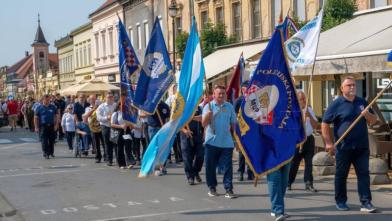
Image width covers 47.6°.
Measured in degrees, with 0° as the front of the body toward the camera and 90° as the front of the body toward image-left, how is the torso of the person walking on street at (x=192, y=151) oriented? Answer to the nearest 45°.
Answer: approximately 0°

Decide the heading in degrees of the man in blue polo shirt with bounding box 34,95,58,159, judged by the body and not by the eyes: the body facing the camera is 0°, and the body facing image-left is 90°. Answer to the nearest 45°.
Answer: approximately 0°

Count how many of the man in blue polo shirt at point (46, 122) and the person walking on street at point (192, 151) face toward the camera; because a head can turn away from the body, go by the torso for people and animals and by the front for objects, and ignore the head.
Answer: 2

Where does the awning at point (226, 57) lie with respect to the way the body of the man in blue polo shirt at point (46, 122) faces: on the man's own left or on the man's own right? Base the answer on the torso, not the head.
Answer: on the man's own left

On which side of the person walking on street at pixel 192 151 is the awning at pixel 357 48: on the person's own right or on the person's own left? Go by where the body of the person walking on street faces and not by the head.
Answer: on the person's own left

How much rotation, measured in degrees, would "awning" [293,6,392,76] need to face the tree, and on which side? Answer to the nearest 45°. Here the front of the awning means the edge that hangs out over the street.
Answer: approximately 90° to its right

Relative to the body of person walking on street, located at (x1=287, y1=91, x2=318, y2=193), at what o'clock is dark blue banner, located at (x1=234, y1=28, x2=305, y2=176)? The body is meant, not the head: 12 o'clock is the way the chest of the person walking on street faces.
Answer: The dark blue banner is roughly at 2 o'clock from the person walking on street.

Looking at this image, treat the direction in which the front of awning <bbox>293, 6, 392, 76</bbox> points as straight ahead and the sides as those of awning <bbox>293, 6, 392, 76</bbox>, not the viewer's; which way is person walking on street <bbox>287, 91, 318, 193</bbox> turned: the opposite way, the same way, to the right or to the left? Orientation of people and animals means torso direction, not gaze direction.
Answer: to the left

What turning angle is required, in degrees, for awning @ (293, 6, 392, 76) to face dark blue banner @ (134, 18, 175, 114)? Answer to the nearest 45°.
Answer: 0° — it already faces it

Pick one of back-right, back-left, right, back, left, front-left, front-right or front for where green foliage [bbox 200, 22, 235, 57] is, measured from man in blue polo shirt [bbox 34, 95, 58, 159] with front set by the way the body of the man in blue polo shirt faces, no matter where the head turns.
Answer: back-left

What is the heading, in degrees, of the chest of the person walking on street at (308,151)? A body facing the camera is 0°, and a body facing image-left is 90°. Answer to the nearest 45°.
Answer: approximately 315°
